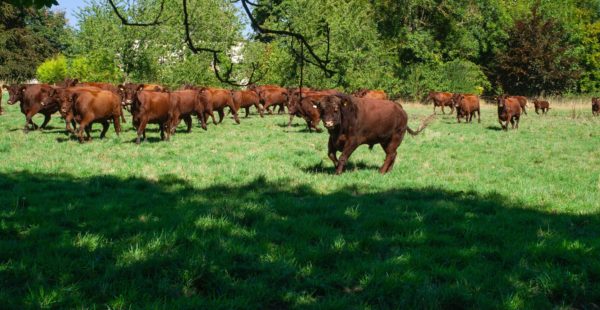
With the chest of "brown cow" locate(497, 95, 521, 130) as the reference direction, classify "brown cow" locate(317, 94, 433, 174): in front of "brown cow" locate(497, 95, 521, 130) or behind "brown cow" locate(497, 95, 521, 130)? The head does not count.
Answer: in front

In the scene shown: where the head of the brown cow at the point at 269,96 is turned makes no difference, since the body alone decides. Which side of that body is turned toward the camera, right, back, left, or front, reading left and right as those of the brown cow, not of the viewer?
left

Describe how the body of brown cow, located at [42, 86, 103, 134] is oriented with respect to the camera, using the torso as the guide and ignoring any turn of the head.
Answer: to the viewer's left

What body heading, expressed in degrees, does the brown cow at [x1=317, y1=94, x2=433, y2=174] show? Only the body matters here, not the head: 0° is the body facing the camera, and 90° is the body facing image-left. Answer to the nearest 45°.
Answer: approximately 45°

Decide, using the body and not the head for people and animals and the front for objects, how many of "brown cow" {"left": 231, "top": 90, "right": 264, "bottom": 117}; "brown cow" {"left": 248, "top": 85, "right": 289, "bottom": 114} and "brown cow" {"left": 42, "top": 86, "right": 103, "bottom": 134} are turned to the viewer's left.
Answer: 3

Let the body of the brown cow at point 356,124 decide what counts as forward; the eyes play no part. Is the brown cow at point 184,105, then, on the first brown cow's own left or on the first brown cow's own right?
on the first brown cow's own right

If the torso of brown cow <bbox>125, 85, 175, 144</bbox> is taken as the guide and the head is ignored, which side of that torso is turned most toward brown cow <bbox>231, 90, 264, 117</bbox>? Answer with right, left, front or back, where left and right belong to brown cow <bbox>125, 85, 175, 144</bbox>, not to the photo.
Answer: back

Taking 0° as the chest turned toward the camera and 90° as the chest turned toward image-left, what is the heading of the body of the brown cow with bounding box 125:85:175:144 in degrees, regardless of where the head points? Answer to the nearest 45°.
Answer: approximately 45°

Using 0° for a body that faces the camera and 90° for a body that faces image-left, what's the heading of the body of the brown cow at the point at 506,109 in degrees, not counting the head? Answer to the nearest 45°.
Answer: approximately 45°

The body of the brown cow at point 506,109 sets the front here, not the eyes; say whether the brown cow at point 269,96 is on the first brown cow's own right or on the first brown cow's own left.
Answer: on the first brown cow's own right

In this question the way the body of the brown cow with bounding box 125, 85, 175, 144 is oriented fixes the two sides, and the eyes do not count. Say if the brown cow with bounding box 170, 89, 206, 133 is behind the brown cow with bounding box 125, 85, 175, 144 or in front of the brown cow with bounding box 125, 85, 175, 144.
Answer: behind

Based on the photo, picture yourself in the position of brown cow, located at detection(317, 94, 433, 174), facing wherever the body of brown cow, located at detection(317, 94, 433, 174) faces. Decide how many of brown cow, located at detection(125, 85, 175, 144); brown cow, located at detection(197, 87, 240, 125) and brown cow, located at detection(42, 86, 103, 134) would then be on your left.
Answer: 0

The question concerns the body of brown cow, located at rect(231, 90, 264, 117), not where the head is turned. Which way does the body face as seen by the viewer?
to the viewer's left

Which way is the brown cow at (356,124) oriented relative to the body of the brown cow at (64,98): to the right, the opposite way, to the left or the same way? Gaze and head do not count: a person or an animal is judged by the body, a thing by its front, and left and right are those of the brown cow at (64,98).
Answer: the same way
